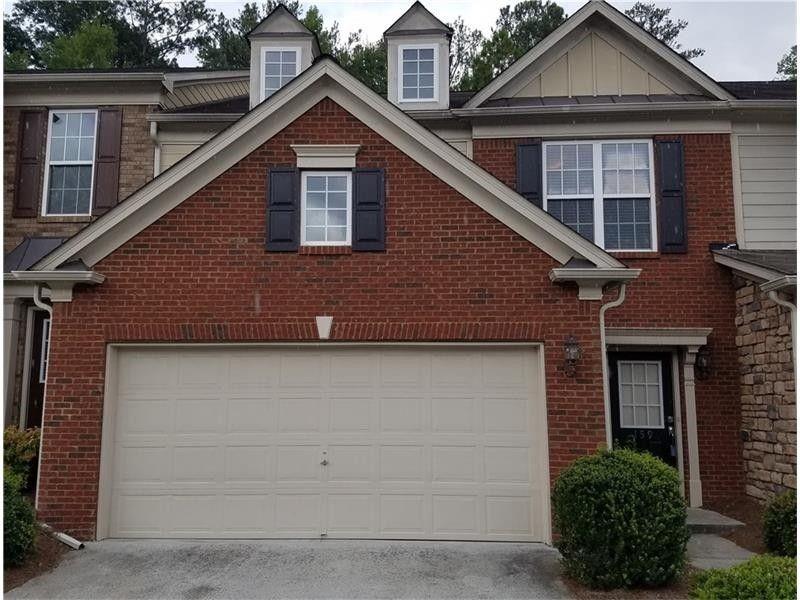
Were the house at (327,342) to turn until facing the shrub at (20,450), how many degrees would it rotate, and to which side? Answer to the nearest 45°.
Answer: approximately 90° to its right

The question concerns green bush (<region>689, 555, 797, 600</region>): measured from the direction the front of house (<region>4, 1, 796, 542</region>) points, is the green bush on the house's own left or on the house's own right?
on the house's own left

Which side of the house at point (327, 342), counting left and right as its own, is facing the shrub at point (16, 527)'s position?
right

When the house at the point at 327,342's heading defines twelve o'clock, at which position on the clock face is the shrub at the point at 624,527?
The shrub is roughly at 10 o'clock from the house.

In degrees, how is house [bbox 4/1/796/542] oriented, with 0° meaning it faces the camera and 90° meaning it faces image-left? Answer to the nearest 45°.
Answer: approximately 0°

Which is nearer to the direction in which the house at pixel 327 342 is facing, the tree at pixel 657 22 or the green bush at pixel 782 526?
the green bush

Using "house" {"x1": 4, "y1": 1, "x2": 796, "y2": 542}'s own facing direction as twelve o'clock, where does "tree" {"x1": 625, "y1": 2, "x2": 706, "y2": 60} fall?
The tree is roughly at 7 o'clock from the house.

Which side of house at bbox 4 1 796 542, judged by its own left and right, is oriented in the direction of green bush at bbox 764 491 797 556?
left
